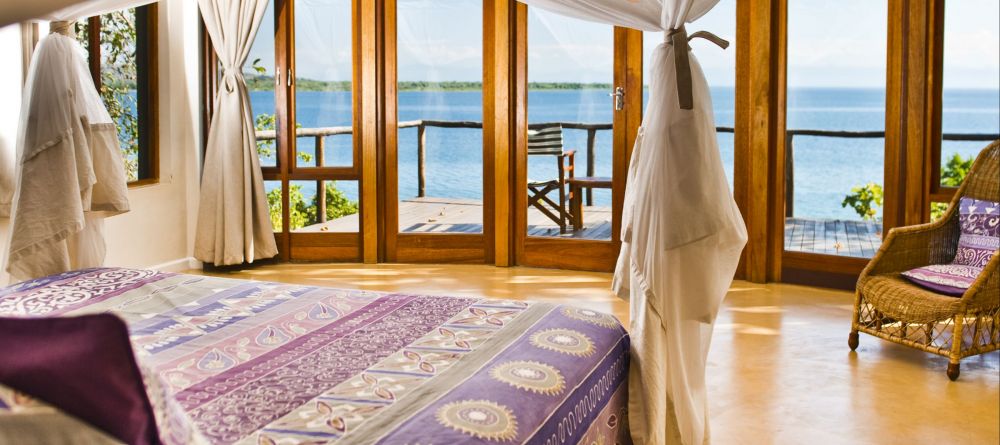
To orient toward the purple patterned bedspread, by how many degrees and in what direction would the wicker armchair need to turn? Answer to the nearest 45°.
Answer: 0° — it already faces it

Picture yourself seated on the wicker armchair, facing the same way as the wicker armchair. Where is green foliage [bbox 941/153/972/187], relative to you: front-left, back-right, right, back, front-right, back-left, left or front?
back-right

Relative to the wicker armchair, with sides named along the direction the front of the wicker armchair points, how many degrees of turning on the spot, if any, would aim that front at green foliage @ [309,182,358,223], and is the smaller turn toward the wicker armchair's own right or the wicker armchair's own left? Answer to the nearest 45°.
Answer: approximately 45° to the wicker armchair's own right

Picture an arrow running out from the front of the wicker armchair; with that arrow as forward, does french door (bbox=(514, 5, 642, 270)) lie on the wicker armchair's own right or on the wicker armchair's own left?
on the wicker armchair's own right

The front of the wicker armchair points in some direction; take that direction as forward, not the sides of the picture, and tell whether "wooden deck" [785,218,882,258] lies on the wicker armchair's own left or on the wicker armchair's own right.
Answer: on the wicker armchair's own right

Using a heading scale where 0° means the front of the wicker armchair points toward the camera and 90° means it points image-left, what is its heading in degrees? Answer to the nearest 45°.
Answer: approximately 45°

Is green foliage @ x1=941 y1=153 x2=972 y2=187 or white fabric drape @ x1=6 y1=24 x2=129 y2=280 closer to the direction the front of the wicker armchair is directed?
the white fabric drape

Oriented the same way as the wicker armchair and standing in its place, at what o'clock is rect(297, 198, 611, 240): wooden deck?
The wooden deck is roughly at 2 o'clock from the wicker armchair.

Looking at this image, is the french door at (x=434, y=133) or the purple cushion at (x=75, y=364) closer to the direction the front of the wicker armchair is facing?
the purple cushion

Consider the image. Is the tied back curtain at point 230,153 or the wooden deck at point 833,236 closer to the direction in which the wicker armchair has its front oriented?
the tied back curtain

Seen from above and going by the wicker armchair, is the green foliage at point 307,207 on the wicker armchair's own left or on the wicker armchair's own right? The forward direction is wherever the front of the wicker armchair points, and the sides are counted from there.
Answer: on the wicker armchair's own right

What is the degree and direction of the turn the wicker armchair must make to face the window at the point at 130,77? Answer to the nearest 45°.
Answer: approximately 45° to its right

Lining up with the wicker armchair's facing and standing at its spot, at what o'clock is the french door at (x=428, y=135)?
The french door is roughly at 2 o'clock from the wicker armchair.

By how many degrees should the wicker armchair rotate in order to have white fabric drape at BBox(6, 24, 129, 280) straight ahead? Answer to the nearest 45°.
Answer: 0° — it already faces it

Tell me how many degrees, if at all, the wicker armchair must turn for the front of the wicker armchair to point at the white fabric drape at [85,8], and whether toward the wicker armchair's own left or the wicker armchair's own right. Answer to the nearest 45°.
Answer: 0° — it already faces it

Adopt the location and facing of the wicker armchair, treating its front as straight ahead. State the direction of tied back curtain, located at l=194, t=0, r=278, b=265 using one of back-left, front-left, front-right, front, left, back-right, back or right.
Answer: front-right
